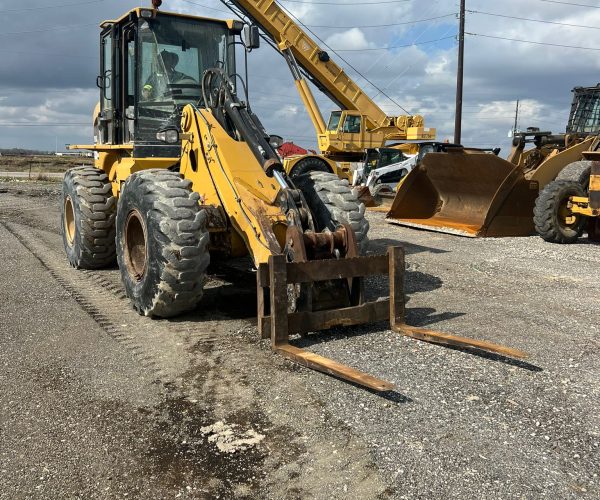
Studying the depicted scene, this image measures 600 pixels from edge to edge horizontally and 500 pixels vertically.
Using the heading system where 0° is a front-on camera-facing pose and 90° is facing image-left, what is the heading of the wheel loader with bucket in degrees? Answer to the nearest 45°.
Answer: approximately 45°

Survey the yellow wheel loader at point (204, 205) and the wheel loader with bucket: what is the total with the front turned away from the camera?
0

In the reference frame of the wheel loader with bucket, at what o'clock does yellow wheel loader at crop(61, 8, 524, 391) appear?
The yellow wheel loader is roughly at 11 o'clock from the wheel loader with bucket.

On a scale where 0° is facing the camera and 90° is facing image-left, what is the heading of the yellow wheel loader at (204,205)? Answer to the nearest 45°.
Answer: approximately 315°

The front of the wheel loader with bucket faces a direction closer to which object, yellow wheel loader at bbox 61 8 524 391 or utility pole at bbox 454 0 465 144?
the yellow wheel loader

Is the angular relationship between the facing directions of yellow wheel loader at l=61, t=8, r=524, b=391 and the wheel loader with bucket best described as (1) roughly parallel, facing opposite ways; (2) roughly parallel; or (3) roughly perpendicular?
roughly perpendicular

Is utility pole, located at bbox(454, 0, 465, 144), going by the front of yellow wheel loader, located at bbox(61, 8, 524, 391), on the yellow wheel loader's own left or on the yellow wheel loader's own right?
on the yellow wheel loader's own left

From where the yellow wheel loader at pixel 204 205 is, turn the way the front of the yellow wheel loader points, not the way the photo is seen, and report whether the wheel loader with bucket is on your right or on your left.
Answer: on your left

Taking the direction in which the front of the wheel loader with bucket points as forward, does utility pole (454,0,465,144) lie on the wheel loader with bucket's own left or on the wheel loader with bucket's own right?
on the wheel loader with bucket's own right

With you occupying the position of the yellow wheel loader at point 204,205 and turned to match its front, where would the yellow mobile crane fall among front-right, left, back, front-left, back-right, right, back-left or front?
back-left
